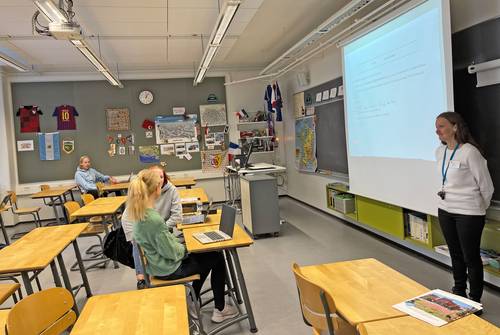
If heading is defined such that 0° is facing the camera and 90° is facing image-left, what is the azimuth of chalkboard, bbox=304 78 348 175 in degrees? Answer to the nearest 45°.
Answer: approximately 45°

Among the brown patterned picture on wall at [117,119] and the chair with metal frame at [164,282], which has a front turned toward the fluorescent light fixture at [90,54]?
the brown patterned picture on wall

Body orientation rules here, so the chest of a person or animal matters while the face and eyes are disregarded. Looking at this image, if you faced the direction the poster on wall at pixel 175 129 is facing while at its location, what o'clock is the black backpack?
The black backpack is roughly at 12 o'clock from the poster on wall.

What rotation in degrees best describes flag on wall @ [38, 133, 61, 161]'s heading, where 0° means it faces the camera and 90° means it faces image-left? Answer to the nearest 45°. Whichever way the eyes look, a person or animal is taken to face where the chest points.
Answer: approximately 0°

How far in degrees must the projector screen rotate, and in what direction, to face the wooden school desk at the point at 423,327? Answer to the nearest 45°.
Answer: approximately 45° to its left

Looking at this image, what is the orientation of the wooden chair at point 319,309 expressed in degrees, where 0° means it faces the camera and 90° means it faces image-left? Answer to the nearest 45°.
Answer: approximately 225°

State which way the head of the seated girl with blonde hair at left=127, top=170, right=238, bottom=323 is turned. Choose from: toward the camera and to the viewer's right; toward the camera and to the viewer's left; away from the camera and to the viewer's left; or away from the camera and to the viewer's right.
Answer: away from the camera and to the viewer's right

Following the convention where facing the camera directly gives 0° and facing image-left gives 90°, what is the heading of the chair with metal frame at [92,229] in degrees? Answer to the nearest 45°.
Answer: approximately 270°
